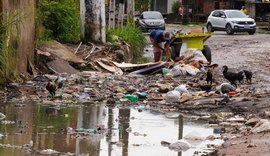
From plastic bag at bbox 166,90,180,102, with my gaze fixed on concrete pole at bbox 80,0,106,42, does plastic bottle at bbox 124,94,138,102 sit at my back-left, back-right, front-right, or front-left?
front-left

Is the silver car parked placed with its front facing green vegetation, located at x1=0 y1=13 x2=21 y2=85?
yes

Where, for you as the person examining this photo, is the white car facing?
facing the viewer and to the right of the viewer

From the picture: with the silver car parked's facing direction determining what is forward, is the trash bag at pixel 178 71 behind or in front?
in front

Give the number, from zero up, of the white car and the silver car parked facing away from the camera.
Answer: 0

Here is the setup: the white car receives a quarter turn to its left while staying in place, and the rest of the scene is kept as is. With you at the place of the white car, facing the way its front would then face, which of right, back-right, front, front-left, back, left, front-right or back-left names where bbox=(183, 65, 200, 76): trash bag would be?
back-right

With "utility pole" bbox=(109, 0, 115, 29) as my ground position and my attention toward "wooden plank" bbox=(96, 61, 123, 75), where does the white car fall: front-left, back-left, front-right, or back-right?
back-left

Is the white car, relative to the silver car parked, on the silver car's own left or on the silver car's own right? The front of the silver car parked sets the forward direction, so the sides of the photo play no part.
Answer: on the silver car's own left

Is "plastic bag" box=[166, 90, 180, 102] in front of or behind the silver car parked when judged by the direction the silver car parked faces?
in front

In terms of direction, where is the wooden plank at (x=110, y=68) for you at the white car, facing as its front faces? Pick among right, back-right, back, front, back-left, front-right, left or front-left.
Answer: front-right

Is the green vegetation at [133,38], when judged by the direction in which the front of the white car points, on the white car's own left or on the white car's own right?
on the white car's own right

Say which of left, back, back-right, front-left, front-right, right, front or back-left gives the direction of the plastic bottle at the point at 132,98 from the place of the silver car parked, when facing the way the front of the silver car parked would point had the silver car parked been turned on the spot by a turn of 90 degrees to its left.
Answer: right

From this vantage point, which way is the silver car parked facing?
toward the camera

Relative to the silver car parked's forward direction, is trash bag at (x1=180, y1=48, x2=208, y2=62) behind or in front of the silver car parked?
in front

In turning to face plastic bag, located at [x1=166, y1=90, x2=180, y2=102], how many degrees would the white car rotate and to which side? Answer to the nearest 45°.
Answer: approximately 45° to its right
